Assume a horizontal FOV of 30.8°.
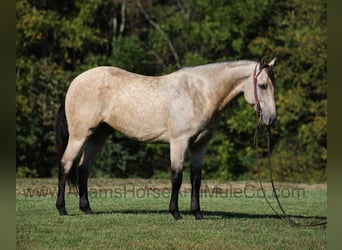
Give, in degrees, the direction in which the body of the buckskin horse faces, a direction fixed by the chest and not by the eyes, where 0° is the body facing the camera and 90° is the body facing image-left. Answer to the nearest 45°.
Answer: approximately 270°
